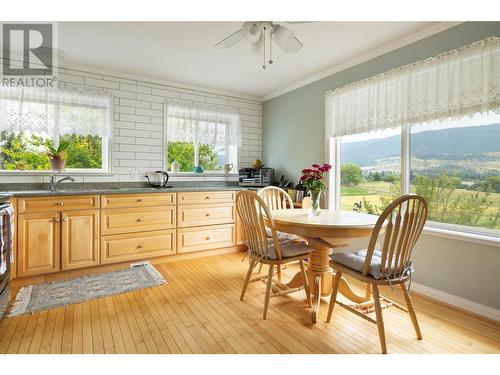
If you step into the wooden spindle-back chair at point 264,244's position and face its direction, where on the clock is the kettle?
The kettle is roughly at 9 o'clock from the wooden spindle-back chair.

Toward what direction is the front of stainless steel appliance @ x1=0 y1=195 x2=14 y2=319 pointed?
to the viewer's right

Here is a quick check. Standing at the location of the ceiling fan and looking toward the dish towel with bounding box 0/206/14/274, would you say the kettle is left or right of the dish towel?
right

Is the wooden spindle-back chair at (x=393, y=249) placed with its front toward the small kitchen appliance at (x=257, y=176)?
yes

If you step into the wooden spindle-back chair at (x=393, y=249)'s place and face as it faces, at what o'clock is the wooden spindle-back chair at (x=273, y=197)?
the wooden spindle-back chair at (x=273, y=197) is roughly at 12 o'clock from the wooden spindle-back chair at (x=393, y=249).

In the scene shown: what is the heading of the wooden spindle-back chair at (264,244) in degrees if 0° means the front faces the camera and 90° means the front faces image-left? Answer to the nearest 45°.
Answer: approximately 225°

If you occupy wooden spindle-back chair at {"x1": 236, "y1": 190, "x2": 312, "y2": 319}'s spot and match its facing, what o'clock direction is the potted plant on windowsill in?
The potted plant on windowsill is roughly at 8 o'clock from the wooden spindle-back chair.

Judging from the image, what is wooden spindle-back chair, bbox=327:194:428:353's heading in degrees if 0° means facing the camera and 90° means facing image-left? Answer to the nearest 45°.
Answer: approximately 135°
